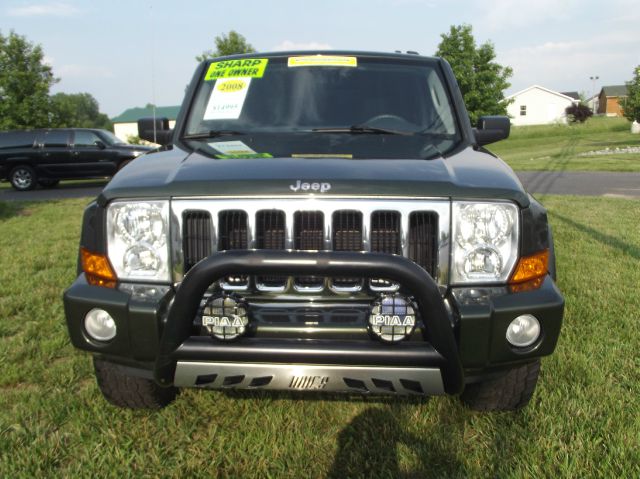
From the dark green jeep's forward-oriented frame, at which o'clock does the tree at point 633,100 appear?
The tree is roughly at 7 o'clock from the dark green jeep.

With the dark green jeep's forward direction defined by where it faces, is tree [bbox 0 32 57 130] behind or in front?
behind

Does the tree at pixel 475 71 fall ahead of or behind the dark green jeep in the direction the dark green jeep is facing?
behind

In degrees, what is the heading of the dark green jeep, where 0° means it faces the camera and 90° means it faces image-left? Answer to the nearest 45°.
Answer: approximately 0°

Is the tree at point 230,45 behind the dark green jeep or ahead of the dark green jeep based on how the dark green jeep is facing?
behind

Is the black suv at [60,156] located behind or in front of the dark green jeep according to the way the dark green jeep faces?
behind
